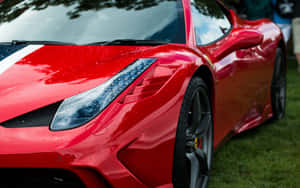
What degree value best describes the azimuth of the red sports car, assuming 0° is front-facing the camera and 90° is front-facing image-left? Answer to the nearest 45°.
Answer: approximately 45°
